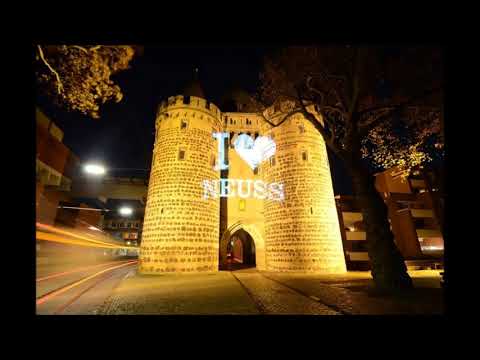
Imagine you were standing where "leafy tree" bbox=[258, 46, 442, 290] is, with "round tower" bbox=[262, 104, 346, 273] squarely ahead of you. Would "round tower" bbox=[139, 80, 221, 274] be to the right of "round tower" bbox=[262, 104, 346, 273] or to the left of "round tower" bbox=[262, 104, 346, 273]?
left

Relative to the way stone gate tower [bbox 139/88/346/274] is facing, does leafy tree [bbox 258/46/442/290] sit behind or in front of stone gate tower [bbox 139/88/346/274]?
in front

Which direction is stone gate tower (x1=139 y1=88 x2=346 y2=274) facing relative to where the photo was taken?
toward the camera
